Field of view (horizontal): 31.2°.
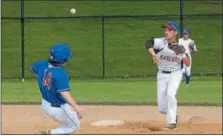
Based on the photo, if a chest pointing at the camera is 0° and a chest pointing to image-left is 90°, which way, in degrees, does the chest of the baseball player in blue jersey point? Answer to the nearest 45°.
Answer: approximately 225°

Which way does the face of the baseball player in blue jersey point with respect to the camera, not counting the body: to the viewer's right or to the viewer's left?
to the viewer's right

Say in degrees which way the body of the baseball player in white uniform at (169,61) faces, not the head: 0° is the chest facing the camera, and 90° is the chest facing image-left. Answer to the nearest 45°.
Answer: approximately 0°

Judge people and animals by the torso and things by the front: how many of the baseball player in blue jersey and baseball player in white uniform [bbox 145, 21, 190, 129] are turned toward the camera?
1

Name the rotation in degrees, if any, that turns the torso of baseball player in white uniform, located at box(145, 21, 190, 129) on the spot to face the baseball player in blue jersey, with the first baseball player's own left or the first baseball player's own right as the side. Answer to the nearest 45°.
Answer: approximately 45° to the first baseball player's own right
